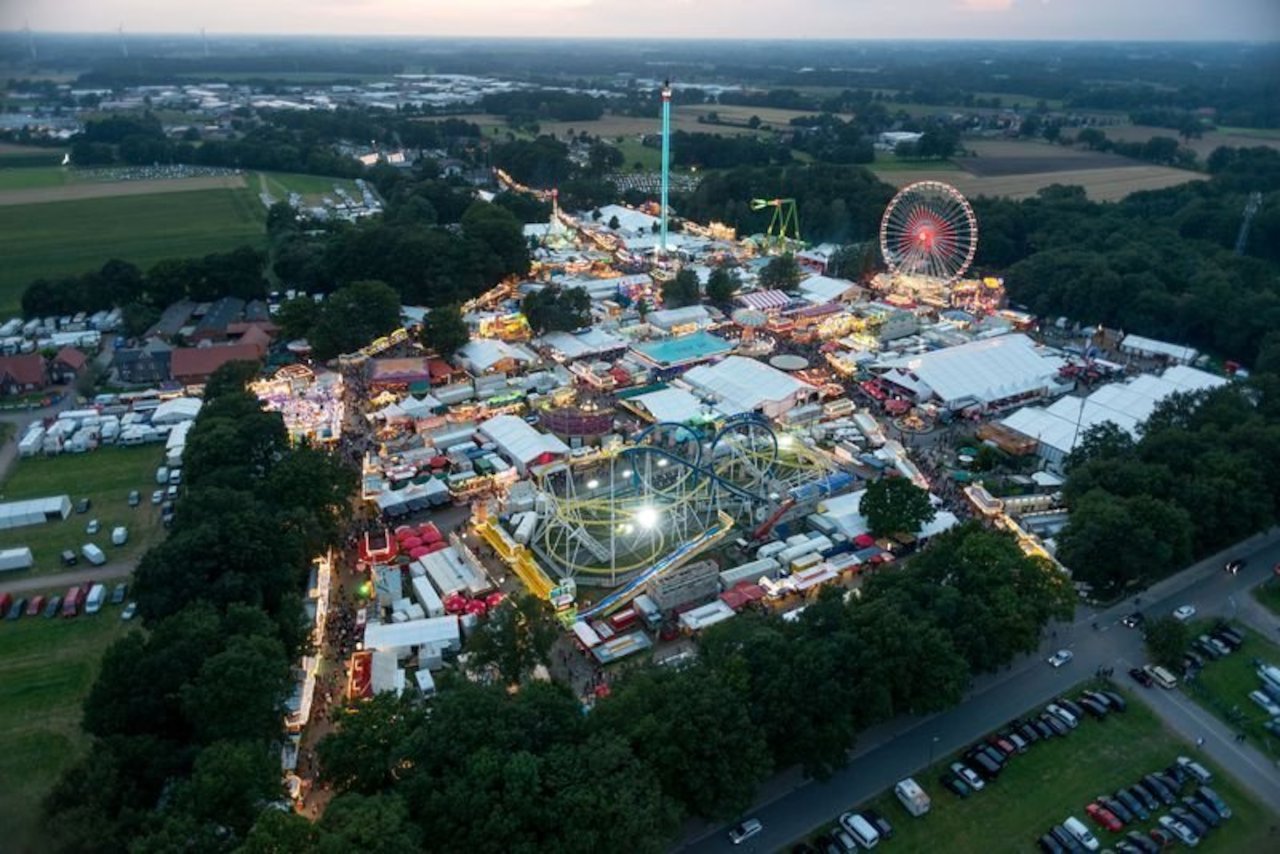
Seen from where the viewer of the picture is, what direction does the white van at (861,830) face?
facing away from the viewer and to the left of the viewer

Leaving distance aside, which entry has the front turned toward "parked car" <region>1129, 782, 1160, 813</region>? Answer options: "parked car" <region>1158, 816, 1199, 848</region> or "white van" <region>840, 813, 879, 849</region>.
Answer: "parked car" <region>1158, 816, 1199, 848</region>

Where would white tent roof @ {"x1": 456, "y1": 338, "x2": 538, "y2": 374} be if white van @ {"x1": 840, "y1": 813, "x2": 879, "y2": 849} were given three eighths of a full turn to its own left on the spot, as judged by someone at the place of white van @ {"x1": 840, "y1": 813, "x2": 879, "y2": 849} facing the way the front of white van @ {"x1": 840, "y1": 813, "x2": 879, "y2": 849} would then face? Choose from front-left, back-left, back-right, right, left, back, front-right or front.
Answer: back-right

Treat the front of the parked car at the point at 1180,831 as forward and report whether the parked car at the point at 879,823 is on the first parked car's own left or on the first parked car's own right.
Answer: on the first parked car's own left

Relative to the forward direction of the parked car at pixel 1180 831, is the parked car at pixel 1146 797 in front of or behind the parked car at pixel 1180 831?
in front

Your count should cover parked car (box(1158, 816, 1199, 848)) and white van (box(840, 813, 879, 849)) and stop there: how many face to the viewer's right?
0

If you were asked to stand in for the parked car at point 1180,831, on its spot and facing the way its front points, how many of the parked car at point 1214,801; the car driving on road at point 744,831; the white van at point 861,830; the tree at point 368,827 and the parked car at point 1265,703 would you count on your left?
3

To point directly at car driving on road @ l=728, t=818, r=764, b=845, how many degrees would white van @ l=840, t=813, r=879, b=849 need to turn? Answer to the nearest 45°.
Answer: approximately 45° to its left

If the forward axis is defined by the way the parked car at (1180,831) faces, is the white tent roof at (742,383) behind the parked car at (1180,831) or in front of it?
in front

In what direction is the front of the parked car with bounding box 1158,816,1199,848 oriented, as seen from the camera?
facing away from the viewer and to the left of the viewer

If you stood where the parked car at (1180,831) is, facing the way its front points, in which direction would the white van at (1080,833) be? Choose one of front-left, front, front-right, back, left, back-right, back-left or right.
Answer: left

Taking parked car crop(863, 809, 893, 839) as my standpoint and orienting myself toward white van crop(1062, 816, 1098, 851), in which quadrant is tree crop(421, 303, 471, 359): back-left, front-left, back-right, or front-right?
back-left

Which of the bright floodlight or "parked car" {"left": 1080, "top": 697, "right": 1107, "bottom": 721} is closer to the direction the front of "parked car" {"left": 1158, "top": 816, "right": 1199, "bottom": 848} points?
the bright floodlight

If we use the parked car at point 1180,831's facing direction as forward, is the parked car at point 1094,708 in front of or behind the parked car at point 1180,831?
in front
